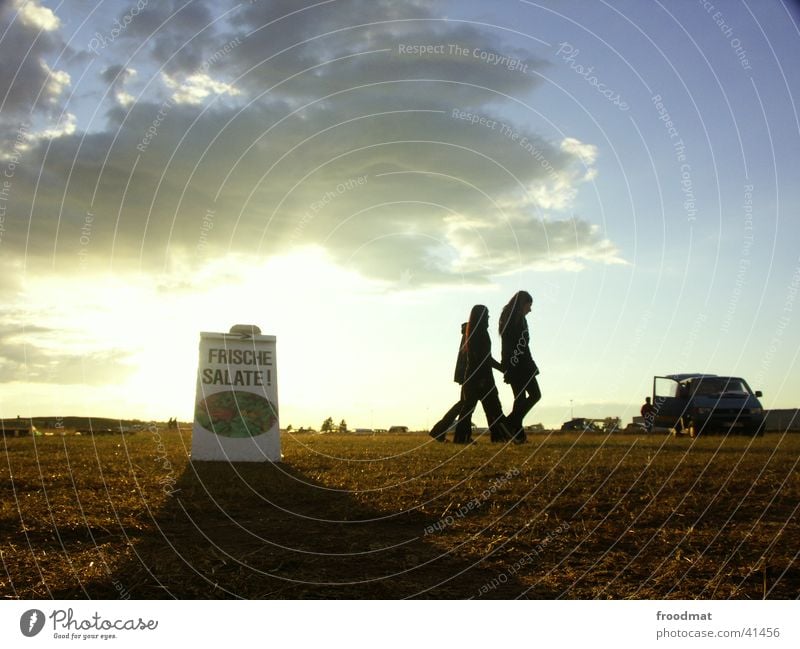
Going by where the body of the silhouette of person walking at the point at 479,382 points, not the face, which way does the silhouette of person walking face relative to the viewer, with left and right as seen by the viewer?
facing to the right of the viewer

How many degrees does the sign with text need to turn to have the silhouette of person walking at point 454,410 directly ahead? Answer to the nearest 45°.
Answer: approximately 135° to its left

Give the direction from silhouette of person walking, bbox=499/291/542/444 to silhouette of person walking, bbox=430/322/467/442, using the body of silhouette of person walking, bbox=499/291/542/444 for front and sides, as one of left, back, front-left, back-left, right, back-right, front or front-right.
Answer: back-left

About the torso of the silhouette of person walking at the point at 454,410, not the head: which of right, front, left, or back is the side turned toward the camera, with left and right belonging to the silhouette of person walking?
right

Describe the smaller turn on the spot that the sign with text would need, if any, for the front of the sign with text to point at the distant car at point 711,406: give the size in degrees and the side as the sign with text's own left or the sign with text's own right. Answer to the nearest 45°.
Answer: approximately 135° to the sign with text's own left

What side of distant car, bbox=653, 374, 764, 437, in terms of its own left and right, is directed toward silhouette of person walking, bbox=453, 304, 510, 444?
right

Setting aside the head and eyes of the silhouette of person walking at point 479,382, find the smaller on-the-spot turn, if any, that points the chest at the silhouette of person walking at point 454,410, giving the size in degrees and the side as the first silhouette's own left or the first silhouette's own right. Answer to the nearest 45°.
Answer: approximately 135° to the first silhouette's own left

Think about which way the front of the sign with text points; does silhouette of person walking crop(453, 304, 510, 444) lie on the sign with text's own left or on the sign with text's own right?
on the sign with text's own left

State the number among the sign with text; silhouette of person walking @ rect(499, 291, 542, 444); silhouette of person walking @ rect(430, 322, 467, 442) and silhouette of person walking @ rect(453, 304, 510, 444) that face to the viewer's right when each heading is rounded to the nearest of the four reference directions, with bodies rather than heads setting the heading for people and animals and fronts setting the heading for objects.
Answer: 3

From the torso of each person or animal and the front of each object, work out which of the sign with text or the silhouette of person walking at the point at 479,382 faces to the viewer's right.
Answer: the silhouette of person walking

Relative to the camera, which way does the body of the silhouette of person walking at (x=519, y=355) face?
to the viewer's right

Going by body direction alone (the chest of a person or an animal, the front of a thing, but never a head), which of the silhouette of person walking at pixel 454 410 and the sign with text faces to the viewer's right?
the silhouette of person walking
